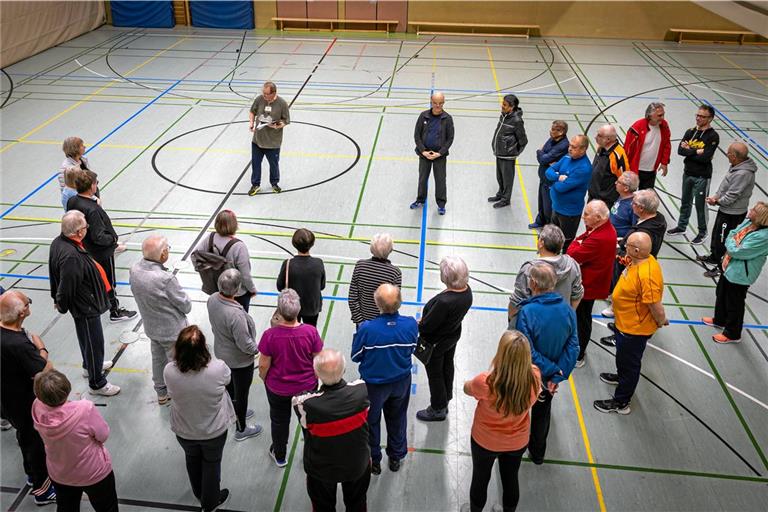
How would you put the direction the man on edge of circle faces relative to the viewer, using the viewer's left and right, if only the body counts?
facing the viewer

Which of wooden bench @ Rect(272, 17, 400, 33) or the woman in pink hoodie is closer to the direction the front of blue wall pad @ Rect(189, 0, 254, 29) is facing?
the woman in pink hoodie

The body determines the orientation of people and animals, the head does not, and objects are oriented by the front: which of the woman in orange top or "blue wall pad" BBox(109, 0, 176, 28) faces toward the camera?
the blue wall pad

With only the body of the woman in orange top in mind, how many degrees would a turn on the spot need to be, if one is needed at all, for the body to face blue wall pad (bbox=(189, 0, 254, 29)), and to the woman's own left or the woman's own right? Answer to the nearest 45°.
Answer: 0° — they already face it

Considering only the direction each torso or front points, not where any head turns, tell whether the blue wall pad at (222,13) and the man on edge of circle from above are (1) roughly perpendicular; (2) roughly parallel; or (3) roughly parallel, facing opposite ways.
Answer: roughly parallel

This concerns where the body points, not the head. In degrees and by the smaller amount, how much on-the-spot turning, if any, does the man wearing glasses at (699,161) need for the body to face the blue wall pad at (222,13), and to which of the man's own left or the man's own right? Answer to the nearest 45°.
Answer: approximately 90° to the man's own right

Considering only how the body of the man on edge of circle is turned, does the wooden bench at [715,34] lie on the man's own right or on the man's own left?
on the man's own left

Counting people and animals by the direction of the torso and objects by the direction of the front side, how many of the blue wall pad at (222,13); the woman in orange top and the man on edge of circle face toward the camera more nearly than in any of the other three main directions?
2

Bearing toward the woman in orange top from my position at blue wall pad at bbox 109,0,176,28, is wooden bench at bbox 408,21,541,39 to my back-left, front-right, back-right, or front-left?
front-left

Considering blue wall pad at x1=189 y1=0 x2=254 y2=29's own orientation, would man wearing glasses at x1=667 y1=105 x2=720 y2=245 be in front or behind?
in front

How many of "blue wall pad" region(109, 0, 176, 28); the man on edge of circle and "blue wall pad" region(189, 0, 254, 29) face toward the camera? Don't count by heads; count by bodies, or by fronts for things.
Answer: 3

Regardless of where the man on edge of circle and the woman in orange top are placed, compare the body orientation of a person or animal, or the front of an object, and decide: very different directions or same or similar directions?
very different directions

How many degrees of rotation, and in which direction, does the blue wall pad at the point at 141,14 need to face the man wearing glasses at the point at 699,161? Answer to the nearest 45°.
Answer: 0° — it already faces them

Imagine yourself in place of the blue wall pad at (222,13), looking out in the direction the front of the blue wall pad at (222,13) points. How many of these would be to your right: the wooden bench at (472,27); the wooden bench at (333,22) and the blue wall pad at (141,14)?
1

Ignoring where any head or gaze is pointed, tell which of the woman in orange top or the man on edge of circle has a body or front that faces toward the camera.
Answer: the man on edge of circle

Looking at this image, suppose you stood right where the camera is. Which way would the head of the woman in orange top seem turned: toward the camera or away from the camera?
away from the camera

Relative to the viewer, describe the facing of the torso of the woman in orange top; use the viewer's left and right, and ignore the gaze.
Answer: facing away from the viewer and to the left of the viewer

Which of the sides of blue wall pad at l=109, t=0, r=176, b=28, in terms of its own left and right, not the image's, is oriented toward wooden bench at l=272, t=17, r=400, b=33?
left

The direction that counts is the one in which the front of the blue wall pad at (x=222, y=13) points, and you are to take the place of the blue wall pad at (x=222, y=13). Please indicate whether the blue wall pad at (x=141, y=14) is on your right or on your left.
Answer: on your right
